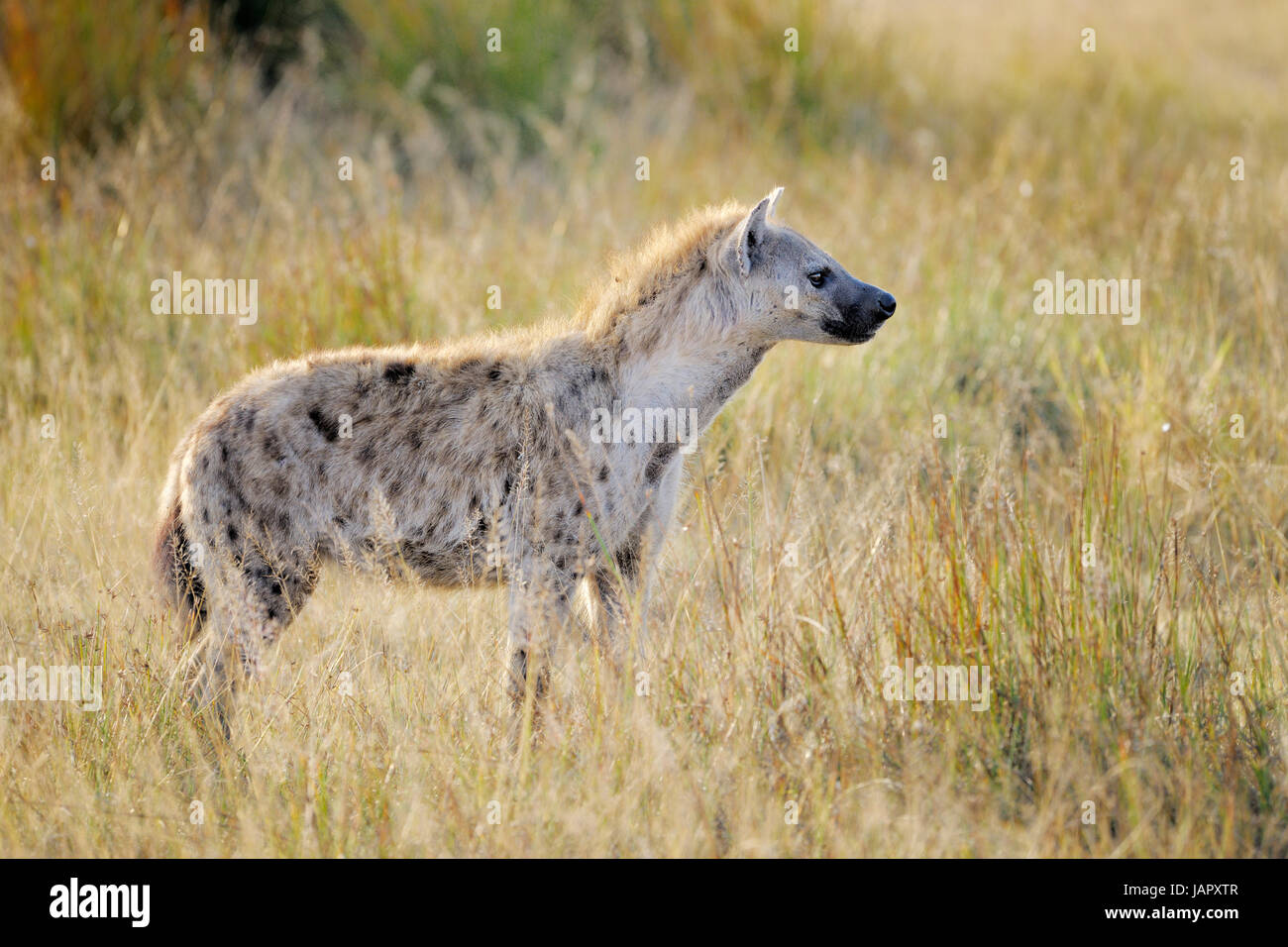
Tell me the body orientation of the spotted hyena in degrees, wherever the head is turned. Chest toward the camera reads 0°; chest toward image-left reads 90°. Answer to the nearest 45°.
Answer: approximately 270°
